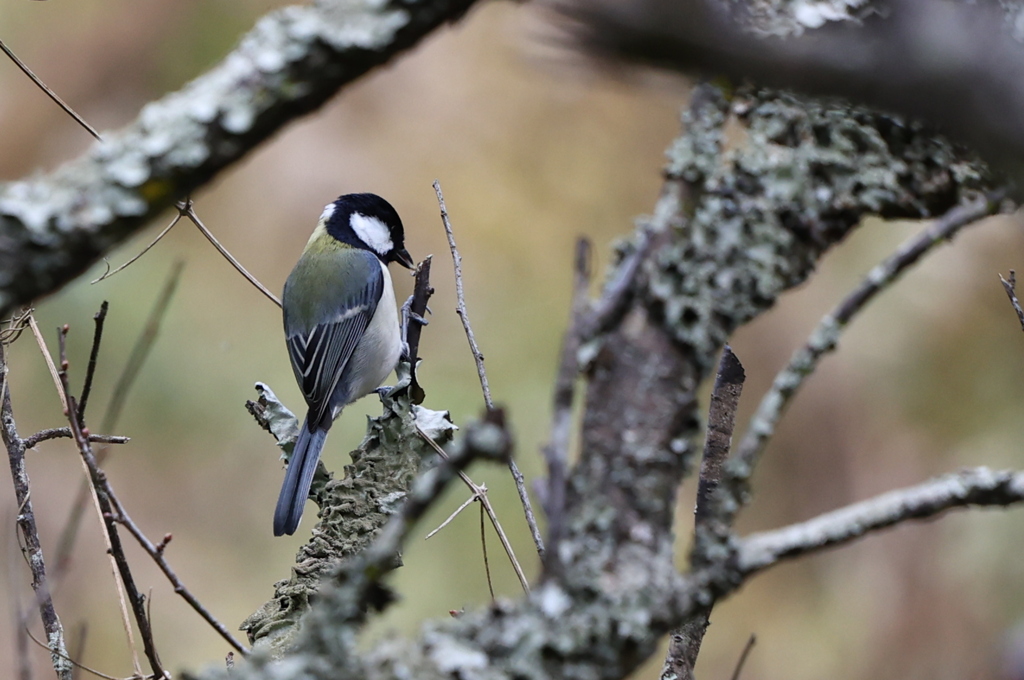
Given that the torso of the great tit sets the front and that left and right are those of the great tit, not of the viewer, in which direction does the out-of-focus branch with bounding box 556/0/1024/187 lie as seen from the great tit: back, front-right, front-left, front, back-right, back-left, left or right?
back-right

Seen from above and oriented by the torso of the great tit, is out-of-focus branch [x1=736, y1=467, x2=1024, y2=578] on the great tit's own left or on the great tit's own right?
on the great tit's own right

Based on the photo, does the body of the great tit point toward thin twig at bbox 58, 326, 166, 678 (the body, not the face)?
no

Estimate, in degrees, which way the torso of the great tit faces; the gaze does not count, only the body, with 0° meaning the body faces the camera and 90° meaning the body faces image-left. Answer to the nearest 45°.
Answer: approximately 225°
